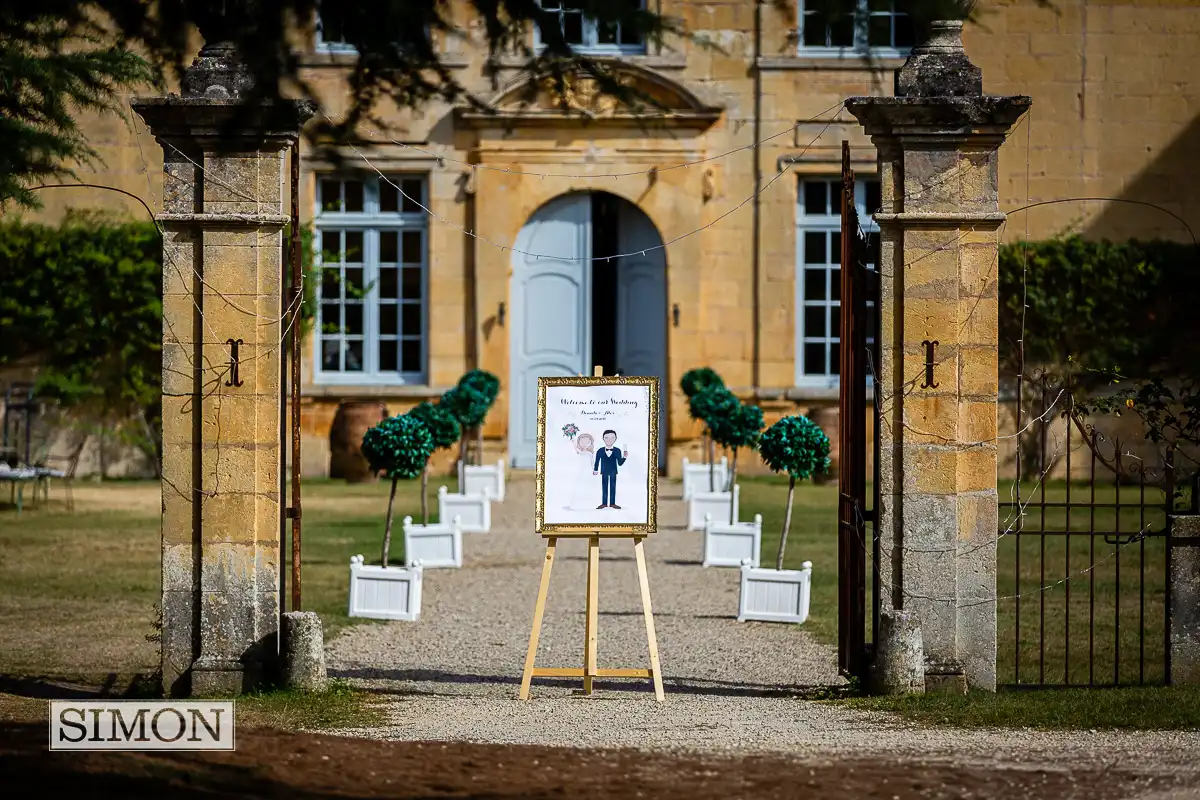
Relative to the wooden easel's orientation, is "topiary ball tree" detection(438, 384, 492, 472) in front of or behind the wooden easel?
behind

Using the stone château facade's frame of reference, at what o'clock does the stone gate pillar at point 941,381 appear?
The stone gate pillar is roughly at 12 o'clock from the stone château facade.

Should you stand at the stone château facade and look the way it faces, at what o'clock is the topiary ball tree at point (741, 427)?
The topiary ball tree is roughly at 12 o'clock from the stone château facade.

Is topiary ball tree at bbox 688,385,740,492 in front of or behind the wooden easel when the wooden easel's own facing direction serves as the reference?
behind

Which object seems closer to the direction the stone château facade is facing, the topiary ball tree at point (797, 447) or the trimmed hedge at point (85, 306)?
the topiary ball tree

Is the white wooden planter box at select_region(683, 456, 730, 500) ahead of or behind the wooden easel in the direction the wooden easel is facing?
behind

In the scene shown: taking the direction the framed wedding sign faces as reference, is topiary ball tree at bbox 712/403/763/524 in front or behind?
behind

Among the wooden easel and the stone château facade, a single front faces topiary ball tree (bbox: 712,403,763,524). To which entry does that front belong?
the stone château facade

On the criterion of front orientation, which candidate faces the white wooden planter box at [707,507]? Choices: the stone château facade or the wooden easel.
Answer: the stone château facade

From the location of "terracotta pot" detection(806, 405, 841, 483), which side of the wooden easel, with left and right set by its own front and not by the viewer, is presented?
back

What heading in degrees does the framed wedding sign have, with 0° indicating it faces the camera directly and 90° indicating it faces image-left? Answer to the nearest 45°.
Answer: approximately 0°

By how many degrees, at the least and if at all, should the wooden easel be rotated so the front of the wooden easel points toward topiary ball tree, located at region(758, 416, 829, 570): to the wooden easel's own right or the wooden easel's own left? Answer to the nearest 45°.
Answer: approximately 180°

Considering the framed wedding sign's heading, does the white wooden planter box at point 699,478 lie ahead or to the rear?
to the rear

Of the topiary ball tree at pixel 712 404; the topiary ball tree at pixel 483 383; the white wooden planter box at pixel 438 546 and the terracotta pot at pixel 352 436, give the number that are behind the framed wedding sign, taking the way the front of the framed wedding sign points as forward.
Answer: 4

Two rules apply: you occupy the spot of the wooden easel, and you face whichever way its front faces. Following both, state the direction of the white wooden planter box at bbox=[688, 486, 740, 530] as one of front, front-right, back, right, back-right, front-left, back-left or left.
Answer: back
